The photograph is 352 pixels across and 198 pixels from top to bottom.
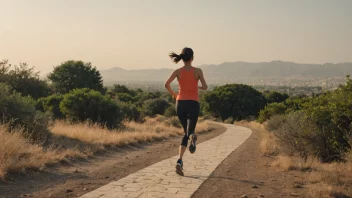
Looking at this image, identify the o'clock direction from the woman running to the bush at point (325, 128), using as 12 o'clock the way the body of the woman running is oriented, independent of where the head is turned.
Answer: The bush is roughly at 2 o'clock from the woman running.

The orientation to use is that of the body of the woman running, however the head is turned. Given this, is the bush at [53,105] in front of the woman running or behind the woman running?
in front

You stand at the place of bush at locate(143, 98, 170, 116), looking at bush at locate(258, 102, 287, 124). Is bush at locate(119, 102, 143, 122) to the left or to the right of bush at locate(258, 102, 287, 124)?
right

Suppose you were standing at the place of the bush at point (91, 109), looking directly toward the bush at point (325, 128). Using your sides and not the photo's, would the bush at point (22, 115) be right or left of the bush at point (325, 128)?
right

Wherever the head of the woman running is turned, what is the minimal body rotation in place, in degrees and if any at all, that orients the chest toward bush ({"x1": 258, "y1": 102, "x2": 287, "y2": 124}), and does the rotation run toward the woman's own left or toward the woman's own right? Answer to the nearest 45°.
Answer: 0° — they already face it

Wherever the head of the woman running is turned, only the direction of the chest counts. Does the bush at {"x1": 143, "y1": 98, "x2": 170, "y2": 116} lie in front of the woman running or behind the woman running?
in front

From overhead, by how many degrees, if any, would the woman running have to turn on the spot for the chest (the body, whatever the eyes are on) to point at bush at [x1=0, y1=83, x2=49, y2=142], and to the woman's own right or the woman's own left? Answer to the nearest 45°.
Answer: approximately 45° to the woman's own left

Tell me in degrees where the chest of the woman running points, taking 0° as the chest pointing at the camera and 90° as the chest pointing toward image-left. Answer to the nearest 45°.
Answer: approximately 180°

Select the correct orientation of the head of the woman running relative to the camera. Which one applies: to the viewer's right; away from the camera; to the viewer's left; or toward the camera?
away from the camera

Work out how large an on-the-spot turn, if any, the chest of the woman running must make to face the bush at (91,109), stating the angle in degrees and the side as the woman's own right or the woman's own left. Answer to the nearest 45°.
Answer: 0° — they already face it

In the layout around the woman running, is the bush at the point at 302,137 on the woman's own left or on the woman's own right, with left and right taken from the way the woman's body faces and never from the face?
on the woman's own right
